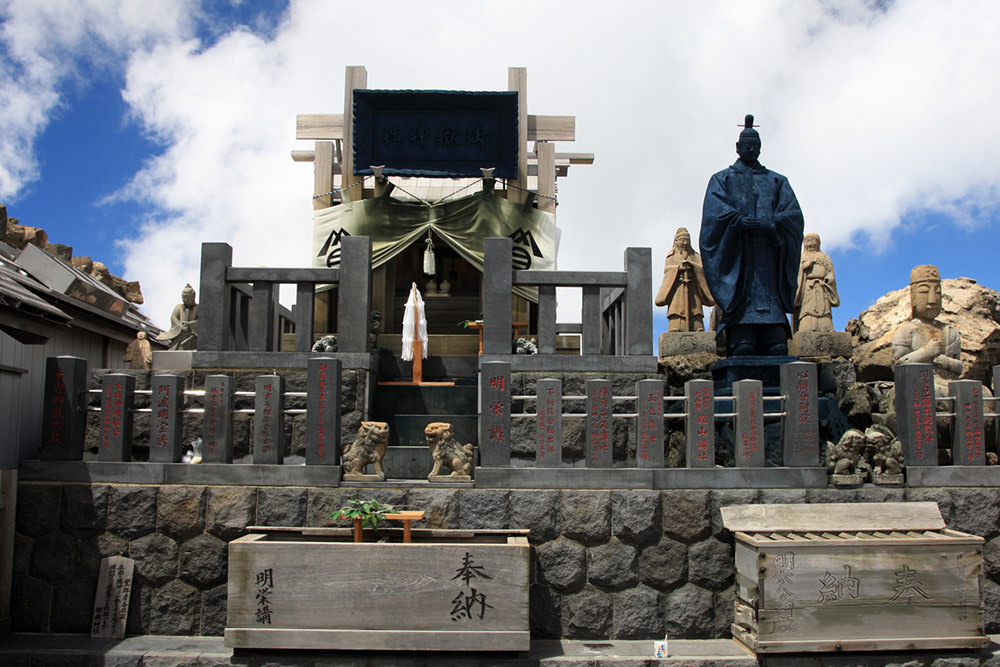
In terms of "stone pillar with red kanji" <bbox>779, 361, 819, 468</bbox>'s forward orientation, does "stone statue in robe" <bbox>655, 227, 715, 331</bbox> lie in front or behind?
behind

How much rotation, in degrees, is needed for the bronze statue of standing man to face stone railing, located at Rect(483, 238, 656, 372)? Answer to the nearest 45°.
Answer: approximately 45° to its right

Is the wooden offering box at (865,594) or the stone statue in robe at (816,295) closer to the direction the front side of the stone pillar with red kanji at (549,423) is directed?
the wooden offering box

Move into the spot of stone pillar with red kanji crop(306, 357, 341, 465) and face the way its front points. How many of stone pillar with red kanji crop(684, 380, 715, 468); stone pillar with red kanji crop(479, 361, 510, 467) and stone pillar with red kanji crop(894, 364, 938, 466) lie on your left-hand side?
3

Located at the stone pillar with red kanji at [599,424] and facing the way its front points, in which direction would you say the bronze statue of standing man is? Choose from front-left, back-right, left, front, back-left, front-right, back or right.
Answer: back-left
